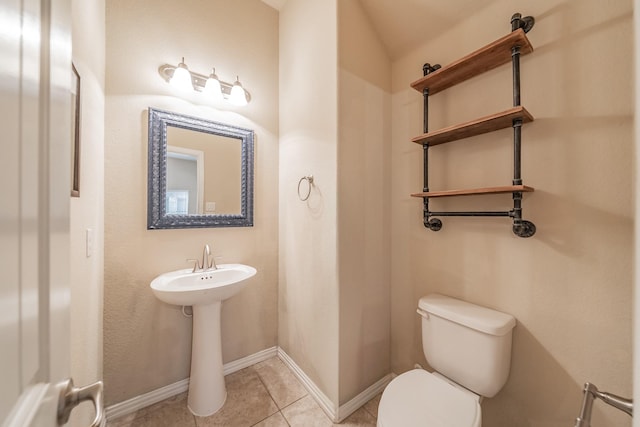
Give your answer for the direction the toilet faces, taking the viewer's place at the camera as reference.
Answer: facing the viewer and to the left of the viewer

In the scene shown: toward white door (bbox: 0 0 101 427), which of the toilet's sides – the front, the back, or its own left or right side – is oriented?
front

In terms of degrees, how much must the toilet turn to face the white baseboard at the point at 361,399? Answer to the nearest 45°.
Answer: approximately 45° to its right

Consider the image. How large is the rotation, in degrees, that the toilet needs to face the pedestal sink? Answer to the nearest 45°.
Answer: approximately 45° to its right

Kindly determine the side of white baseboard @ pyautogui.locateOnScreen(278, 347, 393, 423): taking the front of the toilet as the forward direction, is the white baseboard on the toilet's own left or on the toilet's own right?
on the toilet's own right
